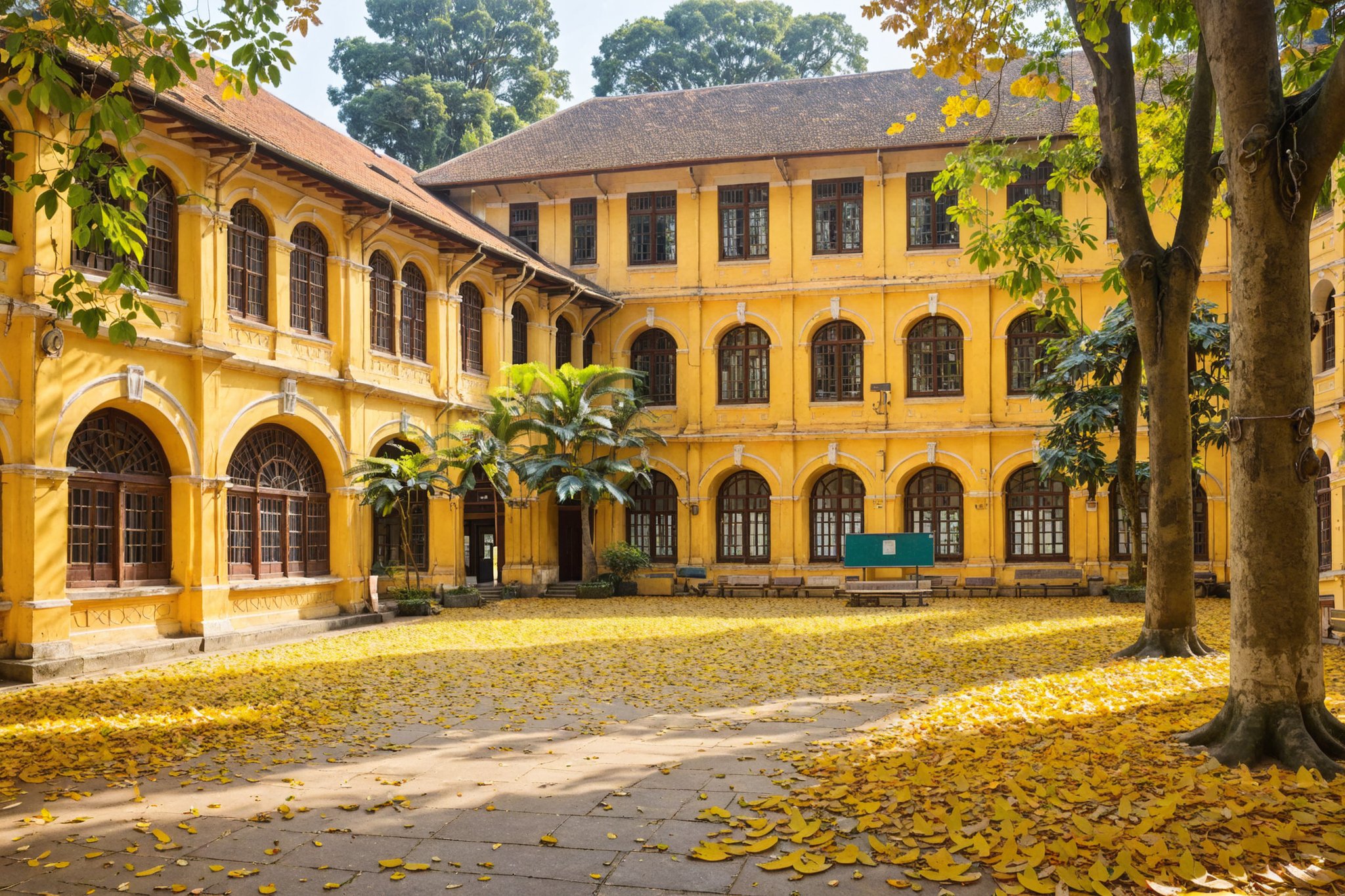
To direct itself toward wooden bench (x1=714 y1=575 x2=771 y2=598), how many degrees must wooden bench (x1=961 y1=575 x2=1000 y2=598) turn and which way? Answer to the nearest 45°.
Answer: approximately 90° to its right

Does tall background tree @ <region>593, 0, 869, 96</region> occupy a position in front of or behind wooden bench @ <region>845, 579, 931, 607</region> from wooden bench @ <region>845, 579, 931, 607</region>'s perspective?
behind

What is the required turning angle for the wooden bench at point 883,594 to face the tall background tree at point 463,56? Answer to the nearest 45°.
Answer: approximately 135° to its right

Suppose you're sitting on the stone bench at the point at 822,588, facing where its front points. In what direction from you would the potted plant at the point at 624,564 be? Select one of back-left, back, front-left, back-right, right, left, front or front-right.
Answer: right

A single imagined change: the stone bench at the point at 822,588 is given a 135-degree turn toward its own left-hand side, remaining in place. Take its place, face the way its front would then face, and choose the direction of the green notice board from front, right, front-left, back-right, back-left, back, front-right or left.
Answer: right

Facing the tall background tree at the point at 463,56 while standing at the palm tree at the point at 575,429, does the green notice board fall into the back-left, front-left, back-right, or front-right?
back-right

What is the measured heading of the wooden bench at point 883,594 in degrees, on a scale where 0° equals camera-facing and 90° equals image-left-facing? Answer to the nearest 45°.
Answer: approximately 0°

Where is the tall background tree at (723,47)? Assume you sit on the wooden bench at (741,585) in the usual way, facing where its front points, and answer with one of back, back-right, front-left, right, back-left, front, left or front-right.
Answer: back
